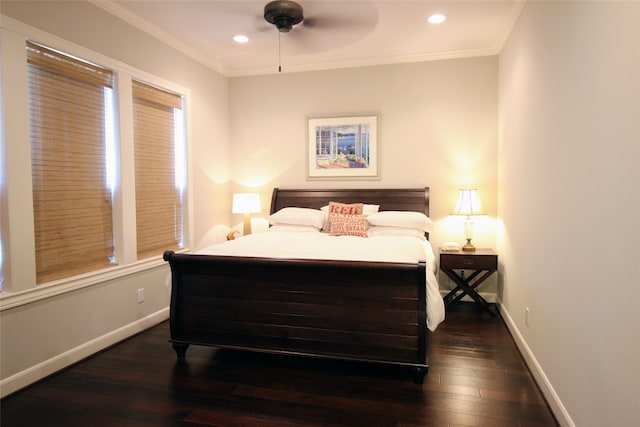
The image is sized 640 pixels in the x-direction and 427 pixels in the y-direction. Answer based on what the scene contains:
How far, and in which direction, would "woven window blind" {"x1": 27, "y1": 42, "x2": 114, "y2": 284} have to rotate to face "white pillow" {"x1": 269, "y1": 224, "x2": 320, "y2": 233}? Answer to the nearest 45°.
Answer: approximately 45° to its left

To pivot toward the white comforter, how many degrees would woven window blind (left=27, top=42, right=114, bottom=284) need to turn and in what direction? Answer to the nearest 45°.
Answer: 0° — it already faces it

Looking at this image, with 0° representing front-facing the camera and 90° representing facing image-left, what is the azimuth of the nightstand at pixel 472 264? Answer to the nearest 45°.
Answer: approximately 0°

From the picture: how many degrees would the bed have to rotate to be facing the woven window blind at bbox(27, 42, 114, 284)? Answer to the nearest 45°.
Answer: approximately 90° to its right

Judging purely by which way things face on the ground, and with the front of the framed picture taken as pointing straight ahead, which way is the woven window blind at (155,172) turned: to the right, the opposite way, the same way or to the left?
to the left

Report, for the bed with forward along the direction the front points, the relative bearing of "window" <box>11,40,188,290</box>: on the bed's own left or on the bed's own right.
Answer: on the bed's own right

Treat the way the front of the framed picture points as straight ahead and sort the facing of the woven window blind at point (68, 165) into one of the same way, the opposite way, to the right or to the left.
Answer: to the left

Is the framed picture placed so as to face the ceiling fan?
yes

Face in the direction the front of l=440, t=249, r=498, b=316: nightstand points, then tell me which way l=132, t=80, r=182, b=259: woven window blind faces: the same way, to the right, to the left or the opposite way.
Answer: to the left

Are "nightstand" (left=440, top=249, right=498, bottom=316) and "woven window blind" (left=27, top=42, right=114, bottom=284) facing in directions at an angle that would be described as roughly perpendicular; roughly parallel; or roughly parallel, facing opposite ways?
roughly perpendicular

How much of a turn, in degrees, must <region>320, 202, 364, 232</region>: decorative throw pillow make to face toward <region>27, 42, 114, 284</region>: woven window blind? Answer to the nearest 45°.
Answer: approximately 45° to its right

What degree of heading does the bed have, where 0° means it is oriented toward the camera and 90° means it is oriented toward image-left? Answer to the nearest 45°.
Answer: approximately 0°
